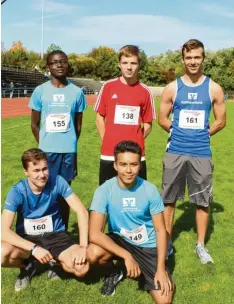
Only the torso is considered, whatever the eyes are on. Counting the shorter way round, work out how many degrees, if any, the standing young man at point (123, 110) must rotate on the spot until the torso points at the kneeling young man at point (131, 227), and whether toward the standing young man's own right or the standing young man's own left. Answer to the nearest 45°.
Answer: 0° — they already face them

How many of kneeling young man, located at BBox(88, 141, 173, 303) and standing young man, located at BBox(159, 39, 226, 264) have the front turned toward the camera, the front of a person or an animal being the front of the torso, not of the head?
2

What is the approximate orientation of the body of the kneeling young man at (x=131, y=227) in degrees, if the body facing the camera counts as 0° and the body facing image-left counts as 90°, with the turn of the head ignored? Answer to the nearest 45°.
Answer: approximately 0°

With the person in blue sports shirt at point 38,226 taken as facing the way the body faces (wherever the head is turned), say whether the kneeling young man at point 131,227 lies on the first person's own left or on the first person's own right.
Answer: on the first person's own left

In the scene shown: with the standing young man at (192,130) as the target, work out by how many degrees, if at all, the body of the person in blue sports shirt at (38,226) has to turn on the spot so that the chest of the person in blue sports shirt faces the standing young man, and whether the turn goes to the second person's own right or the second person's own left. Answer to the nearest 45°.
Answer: approximately 90° to the second person's own left

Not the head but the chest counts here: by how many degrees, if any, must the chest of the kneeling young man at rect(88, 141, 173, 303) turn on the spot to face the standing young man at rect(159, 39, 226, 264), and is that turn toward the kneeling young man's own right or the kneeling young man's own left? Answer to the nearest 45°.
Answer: approximately 135° to the kneeling young man's own left

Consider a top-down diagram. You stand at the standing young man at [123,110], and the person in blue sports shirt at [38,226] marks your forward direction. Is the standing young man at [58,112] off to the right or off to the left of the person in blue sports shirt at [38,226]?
right

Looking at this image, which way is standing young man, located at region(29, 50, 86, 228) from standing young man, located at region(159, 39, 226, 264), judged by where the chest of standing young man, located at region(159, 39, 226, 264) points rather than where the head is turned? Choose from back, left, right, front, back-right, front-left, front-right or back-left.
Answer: right
